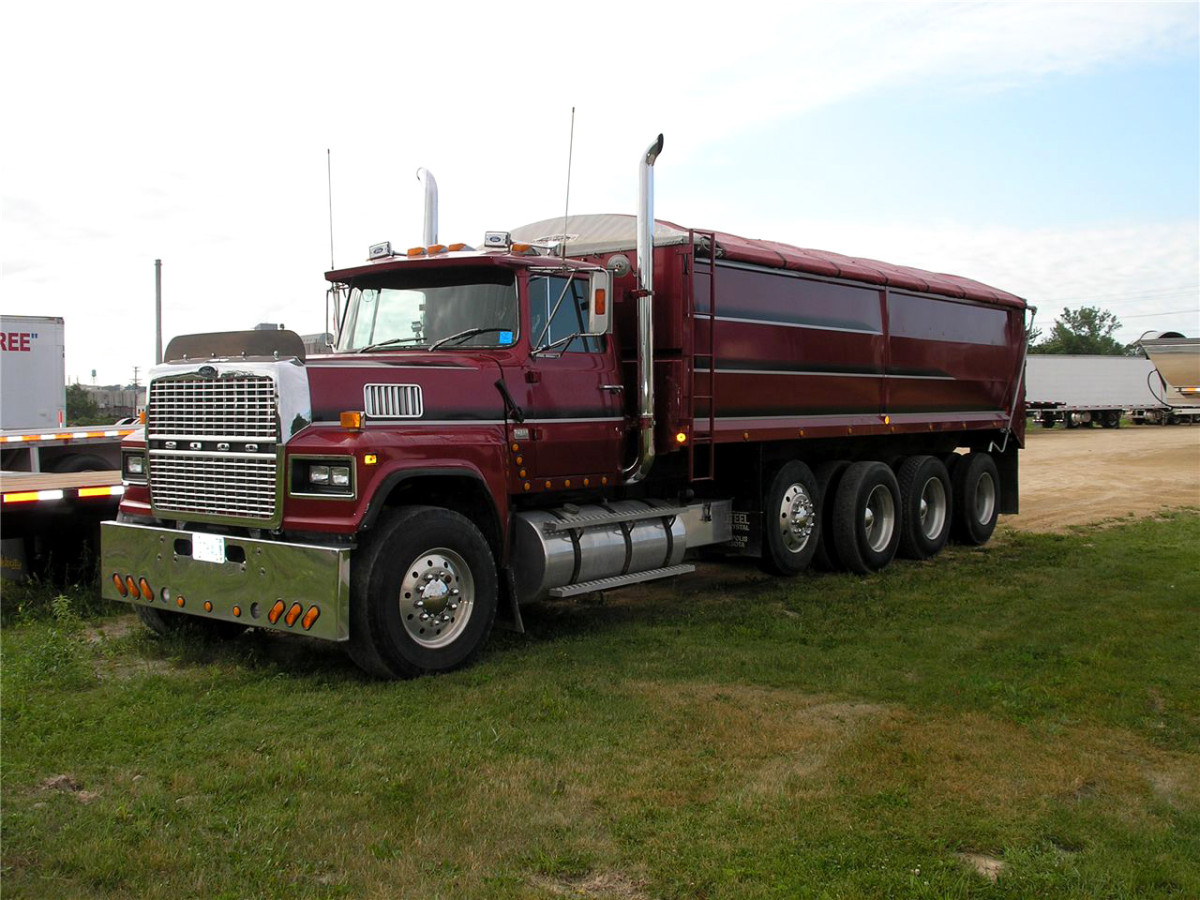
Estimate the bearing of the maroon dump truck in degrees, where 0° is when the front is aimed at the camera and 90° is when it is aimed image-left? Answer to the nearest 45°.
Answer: approximately 45°

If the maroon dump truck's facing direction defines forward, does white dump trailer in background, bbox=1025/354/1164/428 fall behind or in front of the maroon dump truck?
behind

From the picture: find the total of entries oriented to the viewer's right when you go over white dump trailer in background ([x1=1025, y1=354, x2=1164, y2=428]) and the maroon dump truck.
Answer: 1

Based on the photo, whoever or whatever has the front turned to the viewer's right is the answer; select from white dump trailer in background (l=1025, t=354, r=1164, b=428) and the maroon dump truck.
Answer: the white dump trailer in background

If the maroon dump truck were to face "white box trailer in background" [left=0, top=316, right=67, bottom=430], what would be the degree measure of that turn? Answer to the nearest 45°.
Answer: approximately 90° to its right

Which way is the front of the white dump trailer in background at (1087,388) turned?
to the viewer's right

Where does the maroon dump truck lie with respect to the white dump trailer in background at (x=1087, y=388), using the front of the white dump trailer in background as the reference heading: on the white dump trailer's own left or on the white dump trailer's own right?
on the white dump trailer's own right
